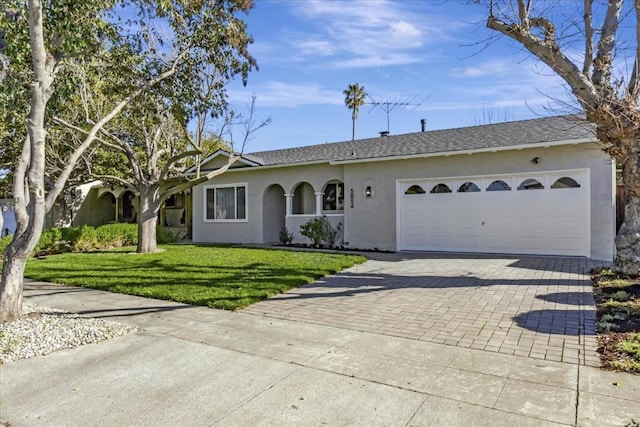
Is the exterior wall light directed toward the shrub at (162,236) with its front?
no

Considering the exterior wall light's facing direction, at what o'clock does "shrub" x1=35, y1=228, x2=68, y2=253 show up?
The shrub is roughly at 3 o'clock from the exterior wall light.

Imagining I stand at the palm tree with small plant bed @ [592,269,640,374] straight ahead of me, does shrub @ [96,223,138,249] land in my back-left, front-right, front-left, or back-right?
front-right

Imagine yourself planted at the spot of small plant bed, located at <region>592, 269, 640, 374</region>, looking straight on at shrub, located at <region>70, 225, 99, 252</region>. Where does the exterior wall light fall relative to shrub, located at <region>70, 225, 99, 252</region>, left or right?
right

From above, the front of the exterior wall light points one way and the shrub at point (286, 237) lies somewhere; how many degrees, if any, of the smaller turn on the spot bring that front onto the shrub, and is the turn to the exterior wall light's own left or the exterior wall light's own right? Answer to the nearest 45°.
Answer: approximately 135° to the exterior wall light's own right

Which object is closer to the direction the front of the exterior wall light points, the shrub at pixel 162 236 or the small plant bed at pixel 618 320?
the small plant bed

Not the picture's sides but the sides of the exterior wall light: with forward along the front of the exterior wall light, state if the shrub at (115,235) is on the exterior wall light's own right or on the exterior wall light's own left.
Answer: on the exterior wall light's own right

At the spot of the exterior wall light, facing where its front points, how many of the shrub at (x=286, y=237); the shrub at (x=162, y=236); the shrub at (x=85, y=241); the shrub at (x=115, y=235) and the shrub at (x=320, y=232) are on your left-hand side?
0

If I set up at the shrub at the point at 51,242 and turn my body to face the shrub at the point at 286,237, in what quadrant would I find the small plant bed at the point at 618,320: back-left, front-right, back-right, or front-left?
front-right

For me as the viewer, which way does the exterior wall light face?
facing the viewer

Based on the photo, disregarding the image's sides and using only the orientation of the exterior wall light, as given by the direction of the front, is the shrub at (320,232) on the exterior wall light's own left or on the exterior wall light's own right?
on the exterior wall light's own right

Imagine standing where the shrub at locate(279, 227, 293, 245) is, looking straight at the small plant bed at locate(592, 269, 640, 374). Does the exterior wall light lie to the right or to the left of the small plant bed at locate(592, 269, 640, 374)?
left

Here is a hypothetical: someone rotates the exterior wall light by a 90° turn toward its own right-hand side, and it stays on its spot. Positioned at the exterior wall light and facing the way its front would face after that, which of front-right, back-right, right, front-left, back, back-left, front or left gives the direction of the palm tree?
right

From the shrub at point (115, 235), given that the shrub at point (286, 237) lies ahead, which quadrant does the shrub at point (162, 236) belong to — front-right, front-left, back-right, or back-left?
front-left

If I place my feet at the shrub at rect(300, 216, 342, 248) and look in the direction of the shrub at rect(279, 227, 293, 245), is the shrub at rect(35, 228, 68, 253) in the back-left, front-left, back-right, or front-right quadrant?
front-left

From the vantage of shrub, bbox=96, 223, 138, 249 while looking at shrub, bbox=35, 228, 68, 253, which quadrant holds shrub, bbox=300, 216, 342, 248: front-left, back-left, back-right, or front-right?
back-left

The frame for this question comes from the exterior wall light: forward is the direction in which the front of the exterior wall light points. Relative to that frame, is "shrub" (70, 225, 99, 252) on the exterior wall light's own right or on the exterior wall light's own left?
on the exterior wall light's own right
